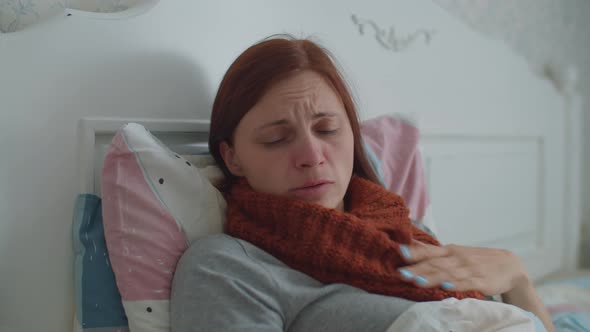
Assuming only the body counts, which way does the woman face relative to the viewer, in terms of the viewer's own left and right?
facing the viewer and to the right of the viewer
